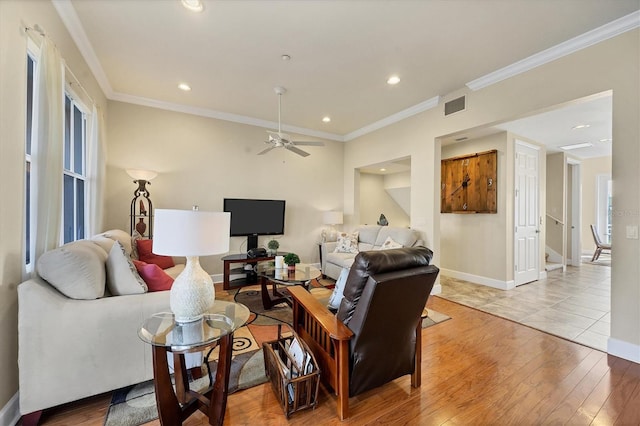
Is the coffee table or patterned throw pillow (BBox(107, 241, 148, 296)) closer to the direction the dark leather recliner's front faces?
the coffee table

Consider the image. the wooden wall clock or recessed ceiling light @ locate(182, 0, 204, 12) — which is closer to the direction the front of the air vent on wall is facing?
the recessed ceiling light

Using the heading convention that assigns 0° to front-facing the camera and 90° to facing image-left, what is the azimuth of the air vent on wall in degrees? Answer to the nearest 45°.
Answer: approximately 45°

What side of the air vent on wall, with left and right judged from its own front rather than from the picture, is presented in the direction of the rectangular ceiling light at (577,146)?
back

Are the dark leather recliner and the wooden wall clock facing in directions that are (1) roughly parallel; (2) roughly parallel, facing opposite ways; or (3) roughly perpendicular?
roughly perpendicular

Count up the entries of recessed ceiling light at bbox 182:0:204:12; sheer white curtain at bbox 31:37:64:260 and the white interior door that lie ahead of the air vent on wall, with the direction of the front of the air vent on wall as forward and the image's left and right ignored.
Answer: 2

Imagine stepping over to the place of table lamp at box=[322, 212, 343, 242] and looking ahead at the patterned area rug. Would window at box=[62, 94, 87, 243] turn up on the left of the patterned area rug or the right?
right

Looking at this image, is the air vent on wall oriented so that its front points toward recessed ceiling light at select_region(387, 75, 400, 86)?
yes

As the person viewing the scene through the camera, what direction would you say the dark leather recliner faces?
facing away from the viewer and to the left of the viewer

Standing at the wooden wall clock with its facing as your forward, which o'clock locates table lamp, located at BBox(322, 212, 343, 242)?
The table lamp is roughly at 1 o'clock from the wooden wall clock.

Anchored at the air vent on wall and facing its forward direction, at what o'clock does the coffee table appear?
The coffee table is roughly at 12 o'clock from the air vent on wall.
